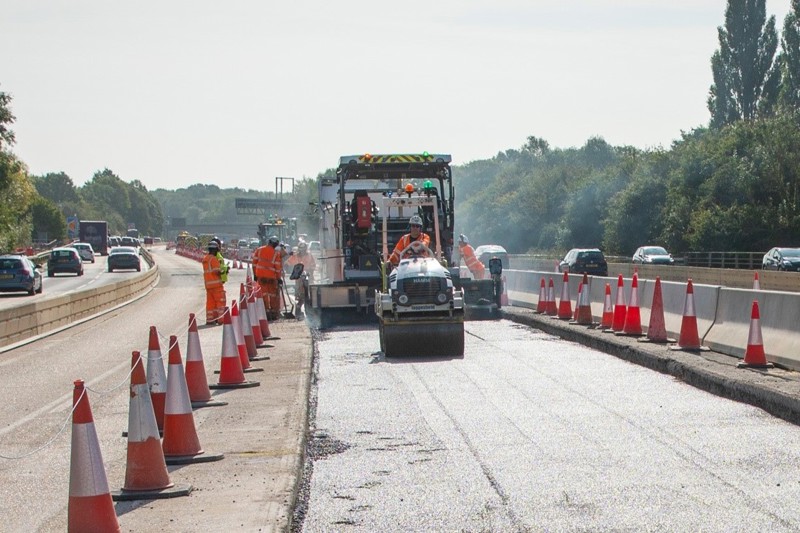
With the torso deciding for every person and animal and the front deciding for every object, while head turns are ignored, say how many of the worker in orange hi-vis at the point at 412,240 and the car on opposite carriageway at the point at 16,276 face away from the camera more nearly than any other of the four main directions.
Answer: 1

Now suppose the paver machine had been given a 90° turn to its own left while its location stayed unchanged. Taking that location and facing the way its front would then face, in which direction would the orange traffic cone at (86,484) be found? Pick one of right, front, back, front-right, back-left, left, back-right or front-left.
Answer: left

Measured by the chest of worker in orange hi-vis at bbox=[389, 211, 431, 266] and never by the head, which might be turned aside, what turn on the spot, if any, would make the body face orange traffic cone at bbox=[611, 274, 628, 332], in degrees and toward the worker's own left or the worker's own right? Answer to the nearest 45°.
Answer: approximately 90° to the worker's own left

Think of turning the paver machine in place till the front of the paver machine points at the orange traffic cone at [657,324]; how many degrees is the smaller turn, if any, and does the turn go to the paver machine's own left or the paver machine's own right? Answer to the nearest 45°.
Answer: approximately 135° to the paver machine's own right

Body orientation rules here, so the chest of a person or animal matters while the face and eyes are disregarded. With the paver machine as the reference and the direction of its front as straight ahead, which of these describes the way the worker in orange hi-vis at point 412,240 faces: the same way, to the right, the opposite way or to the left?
the opposite way

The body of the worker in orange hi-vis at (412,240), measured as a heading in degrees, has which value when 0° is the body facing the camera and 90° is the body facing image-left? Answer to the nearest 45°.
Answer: approximately 0°

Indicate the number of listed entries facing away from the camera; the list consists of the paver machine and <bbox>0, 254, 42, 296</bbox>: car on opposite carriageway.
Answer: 2

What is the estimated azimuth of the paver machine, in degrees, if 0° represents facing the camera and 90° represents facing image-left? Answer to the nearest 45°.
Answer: approximately 180°

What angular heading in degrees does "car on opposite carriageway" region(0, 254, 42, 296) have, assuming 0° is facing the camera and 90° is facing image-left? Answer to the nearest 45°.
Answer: approximately 180°
